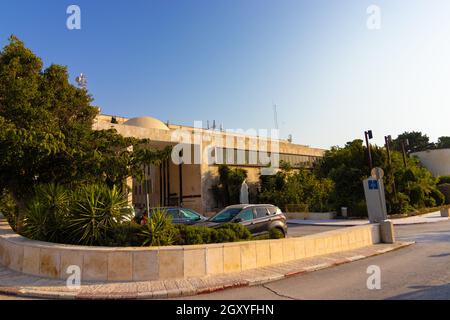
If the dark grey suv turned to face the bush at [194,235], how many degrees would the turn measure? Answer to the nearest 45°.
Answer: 0° — it already faces it

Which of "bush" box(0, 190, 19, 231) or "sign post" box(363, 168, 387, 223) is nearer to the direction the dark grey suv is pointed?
the bush

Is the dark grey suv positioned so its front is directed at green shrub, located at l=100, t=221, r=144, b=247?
yes

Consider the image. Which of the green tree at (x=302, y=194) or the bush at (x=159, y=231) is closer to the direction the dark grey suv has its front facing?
the bush

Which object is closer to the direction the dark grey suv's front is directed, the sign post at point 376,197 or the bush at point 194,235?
the bush

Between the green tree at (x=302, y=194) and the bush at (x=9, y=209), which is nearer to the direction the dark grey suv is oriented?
the bush

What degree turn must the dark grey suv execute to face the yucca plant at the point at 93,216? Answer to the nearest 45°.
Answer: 0° — it already faces it

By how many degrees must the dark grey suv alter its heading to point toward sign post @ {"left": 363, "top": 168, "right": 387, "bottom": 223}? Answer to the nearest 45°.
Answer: approximately 135° to its left

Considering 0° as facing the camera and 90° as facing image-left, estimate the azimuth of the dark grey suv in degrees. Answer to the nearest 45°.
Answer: approximately 45°

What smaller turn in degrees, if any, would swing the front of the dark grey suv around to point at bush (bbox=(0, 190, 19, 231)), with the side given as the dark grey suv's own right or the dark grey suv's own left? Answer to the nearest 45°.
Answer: approximately 45° to the dark grey suv's own right

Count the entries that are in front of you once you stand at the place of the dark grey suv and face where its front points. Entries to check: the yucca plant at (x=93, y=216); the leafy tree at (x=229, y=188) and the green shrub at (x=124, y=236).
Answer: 2

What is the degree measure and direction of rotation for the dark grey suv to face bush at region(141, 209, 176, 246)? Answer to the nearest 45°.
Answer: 0° — it already faces it

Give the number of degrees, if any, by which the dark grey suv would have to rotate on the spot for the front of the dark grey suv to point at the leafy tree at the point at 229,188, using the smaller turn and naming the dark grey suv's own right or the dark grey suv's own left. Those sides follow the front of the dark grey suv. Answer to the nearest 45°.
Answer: approximately 135° to the dark grey suv's own right
